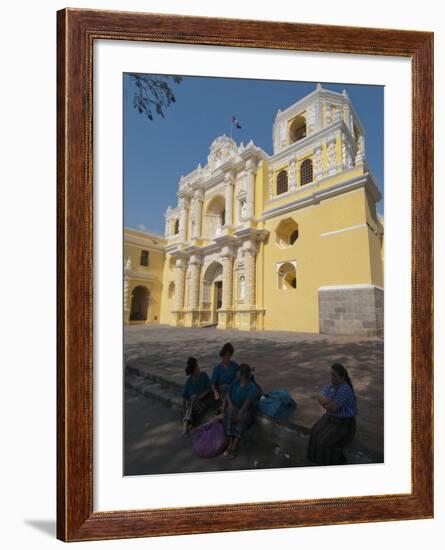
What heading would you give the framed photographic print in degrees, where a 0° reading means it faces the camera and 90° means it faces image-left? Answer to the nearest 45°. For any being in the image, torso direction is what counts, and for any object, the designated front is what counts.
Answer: approximately 315°
